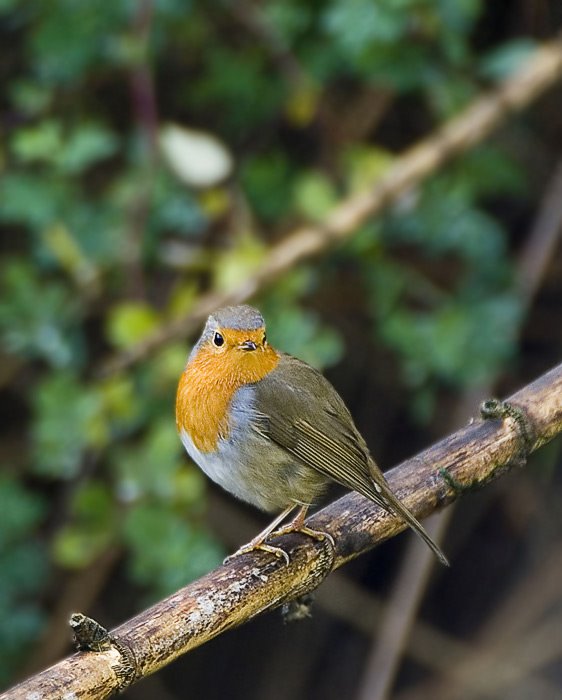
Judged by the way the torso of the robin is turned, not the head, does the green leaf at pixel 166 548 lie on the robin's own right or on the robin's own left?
on the robin's own right

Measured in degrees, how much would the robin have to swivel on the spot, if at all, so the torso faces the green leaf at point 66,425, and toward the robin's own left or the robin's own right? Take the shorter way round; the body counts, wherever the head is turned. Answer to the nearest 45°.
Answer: approximately 45° to the robin's own right

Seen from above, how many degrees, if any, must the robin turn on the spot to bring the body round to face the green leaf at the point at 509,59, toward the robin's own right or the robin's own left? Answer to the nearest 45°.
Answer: approximately 135° to the robin's own right

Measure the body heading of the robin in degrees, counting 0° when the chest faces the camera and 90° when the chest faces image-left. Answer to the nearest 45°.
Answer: approximately 90°
